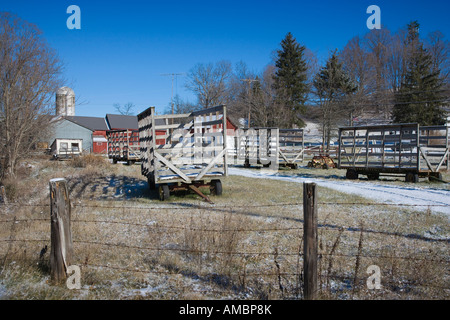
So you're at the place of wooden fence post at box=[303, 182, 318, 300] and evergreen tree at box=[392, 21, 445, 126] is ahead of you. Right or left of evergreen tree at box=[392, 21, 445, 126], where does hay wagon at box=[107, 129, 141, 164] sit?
left

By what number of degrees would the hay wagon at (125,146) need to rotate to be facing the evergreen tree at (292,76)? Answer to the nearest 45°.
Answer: approximately 90° to its left

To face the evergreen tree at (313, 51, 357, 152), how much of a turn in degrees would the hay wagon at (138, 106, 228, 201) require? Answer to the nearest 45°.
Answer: approximately 135° to its left

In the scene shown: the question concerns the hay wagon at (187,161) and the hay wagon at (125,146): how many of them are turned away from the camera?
0

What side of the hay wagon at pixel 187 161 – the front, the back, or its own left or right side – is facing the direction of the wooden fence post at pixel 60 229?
front

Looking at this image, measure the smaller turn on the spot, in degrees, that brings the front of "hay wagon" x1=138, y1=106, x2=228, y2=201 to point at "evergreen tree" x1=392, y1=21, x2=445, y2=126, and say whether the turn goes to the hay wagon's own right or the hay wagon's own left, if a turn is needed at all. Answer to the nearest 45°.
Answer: approximately 135° to the hay wagon's own left

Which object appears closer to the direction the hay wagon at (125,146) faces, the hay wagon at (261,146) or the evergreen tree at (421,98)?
the hay wagon

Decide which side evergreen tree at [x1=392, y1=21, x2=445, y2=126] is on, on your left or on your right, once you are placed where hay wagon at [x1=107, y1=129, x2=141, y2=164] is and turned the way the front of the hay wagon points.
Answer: on your left

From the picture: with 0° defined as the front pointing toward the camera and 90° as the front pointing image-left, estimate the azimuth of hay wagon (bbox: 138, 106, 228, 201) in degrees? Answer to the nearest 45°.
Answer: approximately 0°

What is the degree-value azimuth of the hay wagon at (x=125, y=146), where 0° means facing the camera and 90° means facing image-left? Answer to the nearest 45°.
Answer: approximately 315°

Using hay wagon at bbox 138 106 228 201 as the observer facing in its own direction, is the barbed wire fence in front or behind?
in front
